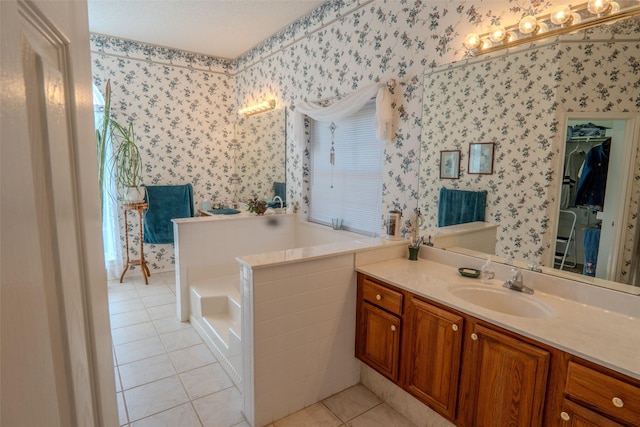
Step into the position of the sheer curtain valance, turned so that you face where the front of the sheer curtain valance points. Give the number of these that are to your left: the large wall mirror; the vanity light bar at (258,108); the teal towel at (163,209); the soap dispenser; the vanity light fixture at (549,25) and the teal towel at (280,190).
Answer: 3

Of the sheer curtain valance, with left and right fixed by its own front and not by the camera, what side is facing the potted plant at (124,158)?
right

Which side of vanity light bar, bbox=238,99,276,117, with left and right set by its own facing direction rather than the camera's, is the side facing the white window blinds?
left

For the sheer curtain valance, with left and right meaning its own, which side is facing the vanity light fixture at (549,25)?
left

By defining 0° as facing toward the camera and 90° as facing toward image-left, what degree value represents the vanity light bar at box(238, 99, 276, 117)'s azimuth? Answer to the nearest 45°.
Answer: approximately 45°

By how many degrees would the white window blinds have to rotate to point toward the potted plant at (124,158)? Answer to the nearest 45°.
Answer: approximately 45° to its right

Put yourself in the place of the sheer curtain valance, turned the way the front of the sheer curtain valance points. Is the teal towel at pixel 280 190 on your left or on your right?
on your right

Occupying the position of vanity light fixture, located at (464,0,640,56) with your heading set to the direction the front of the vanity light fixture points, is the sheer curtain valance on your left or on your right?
on your right
